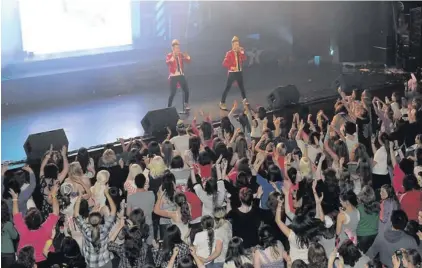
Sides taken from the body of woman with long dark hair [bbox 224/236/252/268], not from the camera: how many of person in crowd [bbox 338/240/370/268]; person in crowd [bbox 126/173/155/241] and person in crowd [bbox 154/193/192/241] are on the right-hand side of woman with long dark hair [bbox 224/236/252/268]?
1

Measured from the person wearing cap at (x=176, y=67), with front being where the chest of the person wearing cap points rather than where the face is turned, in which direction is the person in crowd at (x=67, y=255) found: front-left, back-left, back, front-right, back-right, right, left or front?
front

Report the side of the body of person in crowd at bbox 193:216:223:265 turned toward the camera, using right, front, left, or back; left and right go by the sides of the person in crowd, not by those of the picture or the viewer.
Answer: back

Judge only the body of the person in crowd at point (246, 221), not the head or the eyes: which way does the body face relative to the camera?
away from the camera

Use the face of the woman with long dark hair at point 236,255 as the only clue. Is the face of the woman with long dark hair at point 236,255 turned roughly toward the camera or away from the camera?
away from the camera

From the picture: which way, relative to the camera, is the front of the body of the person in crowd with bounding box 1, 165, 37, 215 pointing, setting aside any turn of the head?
away from the camera

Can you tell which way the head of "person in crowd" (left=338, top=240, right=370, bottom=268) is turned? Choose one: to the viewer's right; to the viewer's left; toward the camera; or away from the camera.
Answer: away from the camera

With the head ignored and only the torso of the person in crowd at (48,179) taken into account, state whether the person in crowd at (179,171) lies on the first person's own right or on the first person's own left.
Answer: on the first person's own right

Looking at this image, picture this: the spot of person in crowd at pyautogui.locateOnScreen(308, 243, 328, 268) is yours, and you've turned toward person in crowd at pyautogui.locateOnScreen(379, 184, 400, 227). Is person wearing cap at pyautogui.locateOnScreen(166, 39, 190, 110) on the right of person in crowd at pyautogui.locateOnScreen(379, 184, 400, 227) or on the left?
left

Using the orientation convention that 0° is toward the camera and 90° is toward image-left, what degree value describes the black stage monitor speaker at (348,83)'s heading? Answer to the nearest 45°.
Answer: approximately 135°

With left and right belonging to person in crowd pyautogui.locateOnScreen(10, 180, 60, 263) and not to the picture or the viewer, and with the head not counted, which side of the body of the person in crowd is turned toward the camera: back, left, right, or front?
back

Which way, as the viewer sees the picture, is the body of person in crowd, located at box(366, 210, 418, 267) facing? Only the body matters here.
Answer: away from the camera

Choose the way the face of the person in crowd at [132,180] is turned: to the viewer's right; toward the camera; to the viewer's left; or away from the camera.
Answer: away from the camera

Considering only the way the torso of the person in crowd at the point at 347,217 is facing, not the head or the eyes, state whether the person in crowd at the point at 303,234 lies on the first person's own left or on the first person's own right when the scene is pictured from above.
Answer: on the first person's own left

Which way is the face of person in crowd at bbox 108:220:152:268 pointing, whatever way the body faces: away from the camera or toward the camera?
away from the camera

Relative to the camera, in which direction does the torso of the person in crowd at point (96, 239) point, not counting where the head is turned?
away from the camera

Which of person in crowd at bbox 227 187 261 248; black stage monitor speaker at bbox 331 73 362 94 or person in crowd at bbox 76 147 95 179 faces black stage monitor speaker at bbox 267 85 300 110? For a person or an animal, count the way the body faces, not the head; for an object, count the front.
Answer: person in crowd at bbox 227 187 261 248

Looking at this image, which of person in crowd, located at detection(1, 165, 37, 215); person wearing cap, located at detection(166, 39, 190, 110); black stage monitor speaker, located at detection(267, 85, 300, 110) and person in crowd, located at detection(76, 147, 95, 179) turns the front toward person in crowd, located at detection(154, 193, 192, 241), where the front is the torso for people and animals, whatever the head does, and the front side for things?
the person wearing cap

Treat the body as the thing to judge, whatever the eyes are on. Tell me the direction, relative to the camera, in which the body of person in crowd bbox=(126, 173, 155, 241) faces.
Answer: away from the camera
